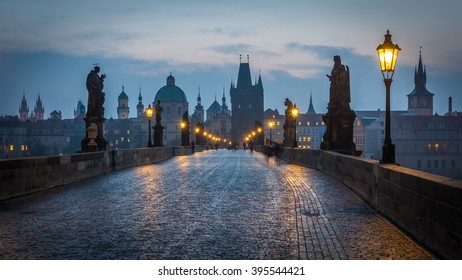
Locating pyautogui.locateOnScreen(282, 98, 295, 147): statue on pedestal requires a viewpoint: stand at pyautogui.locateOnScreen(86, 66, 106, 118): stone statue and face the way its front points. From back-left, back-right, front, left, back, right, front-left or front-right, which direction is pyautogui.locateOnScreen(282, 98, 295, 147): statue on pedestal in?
front-left

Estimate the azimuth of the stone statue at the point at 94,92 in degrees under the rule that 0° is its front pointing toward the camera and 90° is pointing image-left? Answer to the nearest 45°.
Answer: approximately 270°

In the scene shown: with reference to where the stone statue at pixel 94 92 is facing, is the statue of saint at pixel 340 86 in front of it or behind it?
in front

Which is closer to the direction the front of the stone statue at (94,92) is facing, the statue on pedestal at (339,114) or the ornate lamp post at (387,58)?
the statue on pedestal

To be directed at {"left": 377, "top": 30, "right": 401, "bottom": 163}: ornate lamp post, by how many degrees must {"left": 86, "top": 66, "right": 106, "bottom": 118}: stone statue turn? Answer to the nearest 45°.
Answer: approximately 45° to its right

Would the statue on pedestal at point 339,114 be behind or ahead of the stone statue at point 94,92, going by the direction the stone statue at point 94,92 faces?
ahead
